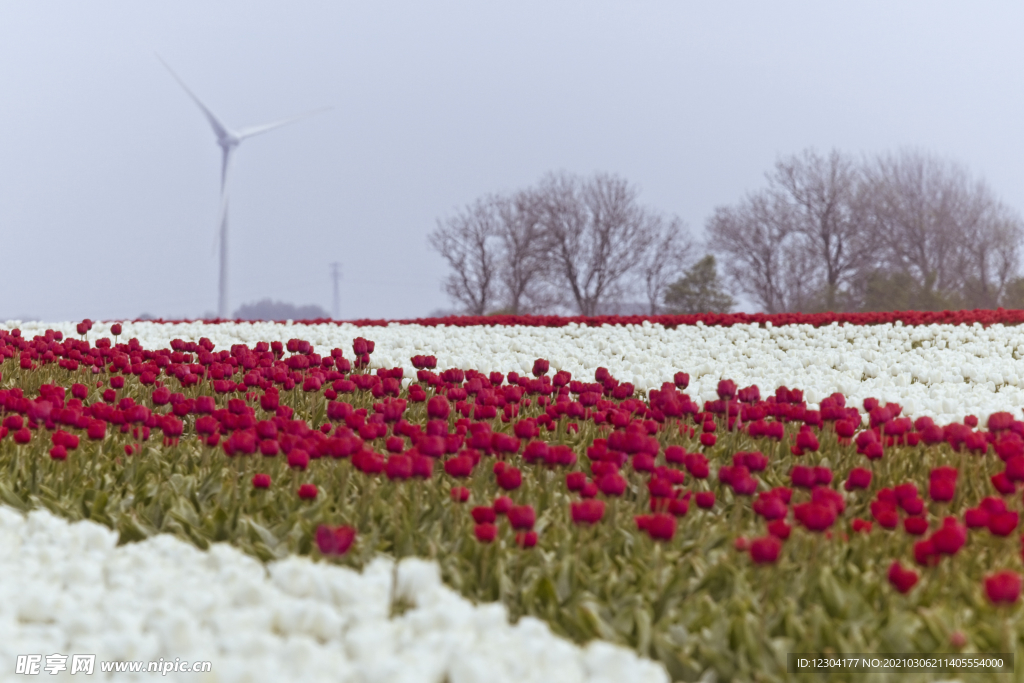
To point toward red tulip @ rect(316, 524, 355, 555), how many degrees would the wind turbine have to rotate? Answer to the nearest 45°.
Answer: approximately 45° to its right

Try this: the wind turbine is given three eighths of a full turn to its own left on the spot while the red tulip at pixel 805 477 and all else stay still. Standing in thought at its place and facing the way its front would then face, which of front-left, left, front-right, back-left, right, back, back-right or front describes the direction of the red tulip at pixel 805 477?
back

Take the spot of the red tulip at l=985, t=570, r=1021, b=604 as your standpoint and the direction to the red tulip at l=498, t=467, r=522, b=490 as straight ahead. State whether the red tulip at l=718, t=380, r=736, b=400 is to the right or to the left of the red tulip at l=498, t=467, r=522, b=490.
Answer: right

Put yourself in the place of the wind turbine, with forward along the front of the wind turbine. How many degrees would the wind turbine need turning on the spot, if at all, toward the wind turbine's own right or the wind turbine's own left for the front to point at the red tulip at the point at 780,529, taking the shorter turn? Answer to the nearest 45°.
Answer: approximately 45° to the wind turbine's own right

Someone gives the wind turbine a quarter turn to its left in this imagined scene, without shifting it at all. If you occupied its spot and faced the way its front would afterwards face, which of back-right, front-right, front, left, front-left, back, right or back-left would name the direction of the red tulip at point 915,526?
back-right

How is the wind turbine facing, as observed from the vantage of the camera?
facing the viewer and to the right of the viewer

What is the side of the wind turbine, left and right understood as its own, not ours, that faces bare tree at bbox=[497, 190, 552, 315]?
front

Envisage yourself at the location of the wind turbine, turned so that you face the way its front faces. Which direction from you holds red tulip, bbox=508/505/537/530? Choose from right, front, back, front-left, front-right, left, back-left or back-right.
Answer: front-right

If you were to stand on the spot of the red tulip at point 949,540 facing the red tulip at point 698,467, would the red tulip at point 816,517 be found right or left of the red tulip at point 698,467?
left

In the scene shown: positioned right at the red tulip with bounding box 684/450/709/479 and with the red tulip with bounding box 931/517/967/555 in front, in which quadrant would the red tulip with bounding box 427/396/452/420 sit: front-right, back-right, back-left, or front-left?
back-right

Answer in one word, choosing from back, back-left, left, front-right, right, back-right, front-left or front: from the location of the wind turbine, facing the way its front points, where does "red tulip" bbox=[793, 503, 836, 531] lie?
front-right

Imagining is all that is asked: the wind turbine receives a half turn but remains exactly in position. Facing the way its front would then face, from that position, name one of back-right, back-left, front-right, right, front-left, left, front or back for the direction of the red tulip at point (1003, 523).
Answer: back-left

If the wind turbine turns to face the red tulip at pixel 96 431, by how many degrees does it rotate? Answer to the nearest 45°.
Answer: approximately 45° to its right

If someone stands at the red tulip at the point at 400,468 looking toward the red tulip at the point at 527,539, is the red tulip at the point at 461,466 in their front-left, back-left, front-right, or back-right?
front-left

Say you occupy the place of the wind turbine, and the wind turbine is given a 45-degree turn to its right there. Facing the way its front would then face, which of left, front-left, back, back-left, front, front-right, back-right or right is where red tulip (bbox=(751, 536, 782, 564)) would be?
front

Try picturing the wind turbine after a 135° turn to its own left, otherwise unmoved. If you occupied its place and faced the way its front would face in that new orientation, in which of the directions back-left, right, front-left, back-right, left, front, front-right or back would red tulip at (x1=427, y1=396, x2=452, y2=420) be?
back
